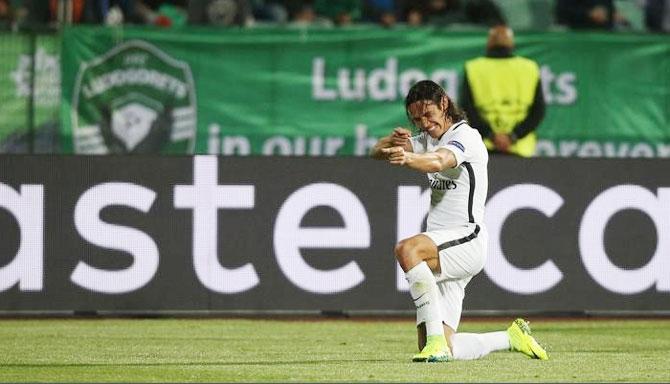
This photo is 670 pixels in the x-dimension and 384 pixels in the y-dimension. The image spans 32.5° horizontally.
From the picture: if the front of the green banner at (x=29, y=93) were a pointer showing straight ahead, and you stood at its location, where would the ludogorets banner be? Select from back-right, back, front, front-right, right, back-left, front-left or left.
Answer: left

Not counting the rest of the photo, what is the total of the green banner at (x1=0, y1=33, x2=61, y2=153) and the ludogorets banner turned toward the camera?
2

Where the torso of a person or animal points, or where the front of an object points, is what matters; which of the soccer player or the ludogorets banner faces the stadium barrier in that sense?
the ludogorets banner

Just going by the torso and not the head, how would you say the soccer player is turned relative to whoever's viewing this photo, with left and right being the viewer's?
facing the viewer and to the left of the viewer

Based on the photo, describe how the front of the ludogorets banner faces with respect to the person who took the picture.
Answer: facing the viewer

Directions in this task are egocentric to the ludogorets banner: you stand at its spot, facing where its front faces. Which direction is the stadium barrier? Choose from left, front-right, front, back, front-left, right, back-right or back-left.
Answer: front

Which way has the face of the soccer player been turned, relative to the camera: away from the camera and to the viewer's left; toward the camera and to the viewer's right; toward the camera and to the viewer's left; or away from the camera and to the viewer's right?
toward the camera and to the viewer's left

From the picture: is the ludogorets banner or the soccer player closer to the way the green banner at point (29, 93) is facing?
the soccer player

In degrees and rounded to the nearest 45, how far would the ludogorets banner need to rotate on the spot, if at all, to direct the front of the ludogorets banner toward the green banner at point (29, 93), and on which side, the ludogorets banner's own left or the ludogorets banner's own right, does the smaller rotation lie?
approximately 90° to the ludogorets banner's own right
